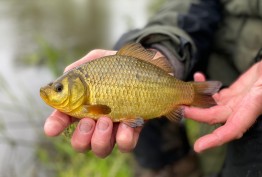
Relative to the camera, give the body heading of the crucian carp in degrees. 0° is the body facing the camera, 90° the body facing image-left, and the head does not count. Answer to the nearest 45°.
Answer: approximately 90°
